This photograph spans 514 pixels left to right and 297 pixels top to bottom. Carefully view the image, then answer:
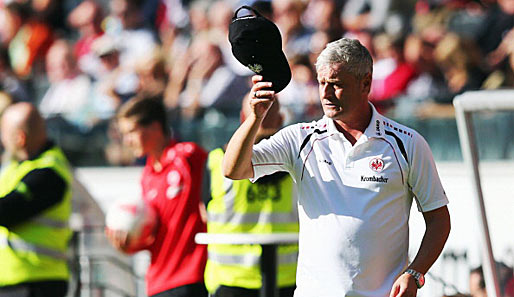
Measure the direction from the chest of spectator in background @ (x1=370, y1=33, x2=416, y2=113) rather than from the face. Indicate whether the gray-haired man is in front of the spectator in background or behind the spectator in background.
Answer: in front

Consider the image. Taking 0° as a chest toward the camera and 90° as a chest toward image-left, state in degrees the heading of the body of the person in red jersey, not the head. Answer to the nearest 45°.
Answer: approximately 45°

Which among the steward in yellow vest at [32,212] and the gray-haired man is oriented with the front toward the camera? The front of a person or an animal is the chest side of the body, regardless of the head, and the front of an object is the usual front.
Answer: the gray-haired man

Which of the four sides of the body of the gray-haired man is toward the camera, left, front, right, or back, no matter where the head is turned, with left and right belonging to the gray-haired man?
front

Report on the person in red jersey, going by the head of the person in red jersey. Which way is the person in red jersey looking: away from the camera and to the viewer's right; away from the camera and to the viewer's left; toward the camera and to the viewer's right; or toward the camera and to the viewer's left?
toward the camera and to the viewer's left

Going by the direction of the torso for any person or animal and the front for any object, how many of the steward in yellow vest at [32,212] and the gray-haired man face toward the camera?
1

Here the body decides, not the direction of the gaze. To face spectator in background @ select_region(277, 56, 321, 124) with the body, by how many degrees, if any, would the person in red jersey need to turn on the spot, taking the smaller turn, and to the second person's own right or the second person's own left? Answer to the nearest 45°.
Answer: approximately 180°

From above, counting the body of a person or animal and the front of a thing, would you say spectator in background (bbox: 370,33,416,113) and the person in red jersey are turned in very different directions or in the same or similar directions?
same or similar directions
